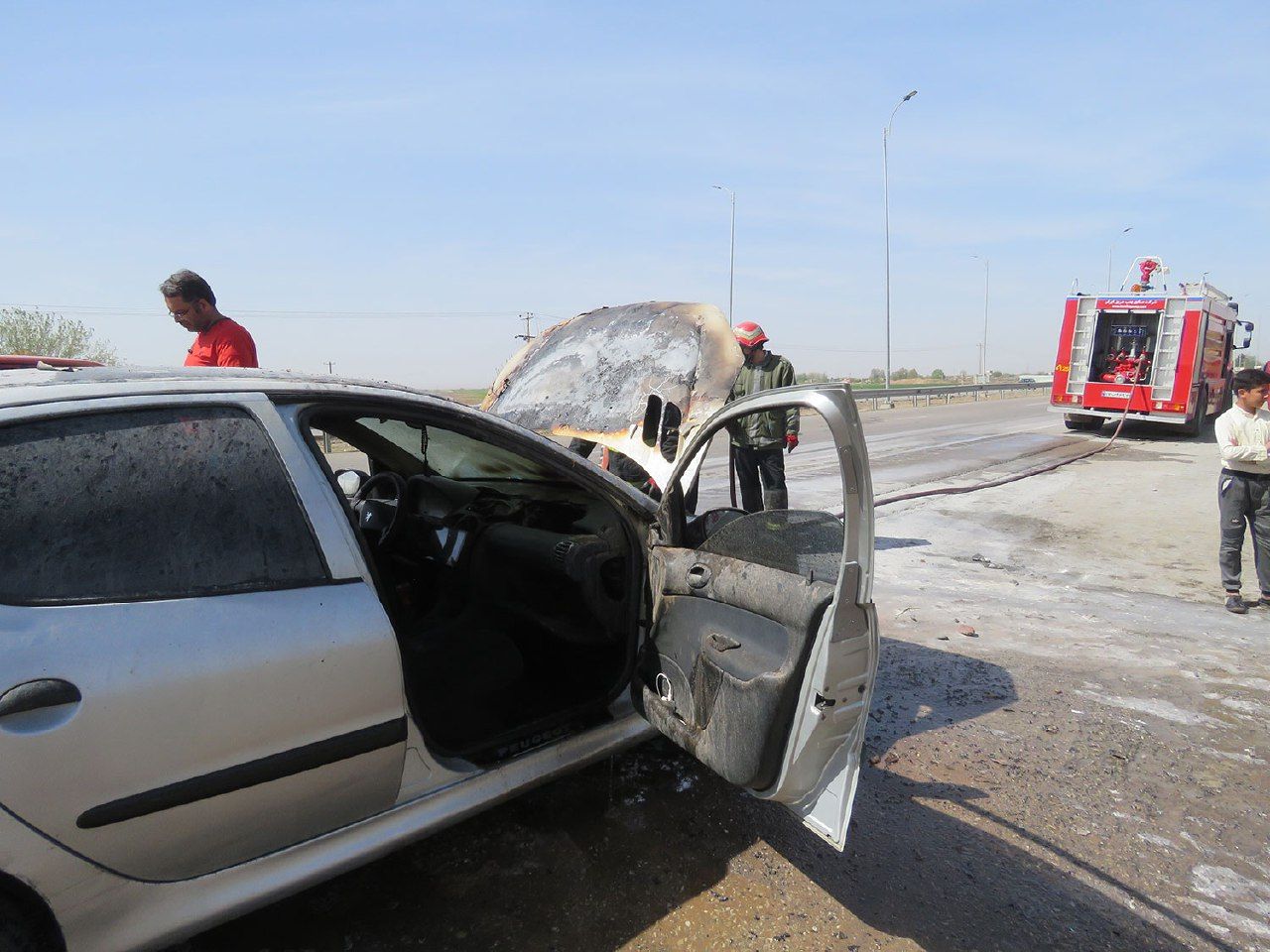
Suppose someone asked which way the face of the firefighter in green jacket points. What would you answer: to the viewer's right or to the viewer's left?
to the viewer's left

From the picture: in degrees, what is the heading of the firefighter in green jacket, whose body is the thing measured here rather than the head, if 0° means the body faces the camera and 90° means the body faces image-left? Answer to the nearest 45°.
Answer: approximately 45°

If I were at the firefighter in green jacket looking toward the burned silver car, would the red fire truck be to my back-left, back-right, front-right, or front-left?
back-left

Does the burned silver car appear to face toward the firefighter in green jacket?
yes

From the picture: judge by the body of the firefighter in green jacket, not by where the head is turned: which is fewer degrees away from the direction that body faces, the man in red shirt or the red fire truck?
the man in red shirt

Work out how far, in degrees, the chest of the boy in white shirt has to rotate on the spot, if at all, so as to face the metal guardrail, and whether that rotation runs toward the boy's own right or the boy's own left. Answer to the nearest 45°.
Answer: approximately 135° to the boy's own left

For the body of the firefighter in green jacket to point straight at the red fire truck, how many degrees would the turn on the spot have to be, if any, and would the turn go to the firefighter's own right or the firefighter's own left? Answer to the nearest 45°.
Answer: approximately 180°

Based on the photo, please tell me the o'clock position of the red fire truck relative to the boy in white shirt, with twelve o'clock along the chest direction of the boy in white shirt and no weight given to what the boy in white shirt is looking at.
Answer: The red fire truck is roughly at 7 o'clock from the boy in white shirt.

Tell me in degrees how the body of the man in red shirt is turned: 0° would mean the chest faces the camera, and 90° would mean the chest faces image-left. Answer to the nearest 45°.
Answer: approximately 45°
